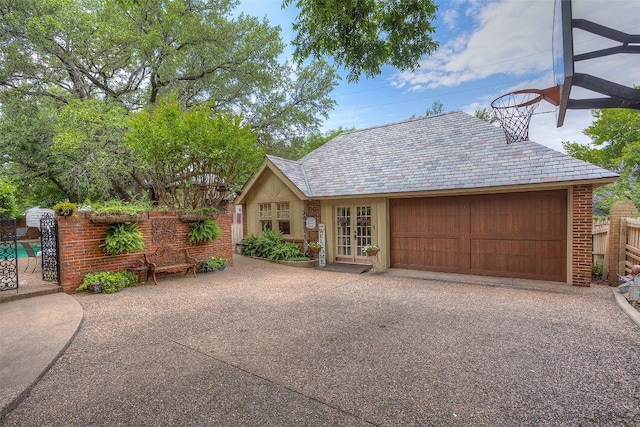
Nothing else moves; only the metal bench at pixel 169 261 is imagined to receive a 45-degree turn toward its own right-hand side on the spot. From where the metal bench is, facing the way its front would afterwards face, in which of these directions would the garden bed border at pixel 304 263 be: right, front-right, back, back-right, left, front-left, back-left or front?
left

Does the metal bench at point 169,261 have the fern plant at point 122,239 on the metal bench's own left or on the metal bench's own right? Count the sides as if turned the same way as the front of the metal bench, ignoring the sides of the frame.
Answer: on the metal bench's own right

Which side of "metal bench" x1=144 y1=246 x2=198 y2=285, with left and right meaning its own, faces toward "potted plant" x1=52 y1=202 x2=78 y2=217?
right

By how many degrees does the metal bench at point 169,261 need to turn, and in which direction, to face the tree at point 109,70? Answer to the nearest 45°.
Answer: approximately 135° to its left

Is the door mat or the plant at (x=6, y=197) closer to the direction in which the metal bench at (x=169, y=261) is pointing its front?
the door mat

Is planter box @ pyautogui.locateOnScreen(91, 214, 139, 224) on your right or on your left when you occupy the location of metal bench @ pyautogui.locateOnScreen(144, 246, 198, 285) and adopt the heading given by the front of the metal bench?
on your right

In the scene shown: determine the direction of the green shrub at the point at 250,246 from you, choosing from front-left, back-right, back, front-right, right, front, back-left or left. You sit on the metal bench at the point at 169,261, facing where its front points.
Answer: left

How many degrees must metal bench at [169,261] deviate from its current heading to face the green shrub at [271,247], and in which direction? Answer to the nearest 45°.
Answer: approximately 90° to its left

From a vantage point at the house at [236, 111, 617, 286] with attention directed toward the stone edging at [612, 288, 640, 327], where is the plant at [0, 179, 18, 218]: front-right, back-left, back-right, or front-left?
back-right

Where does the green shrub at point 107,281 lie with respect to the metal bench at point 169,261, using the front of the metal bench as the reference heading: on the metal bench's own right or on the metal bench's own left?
on the metal bench's own right
